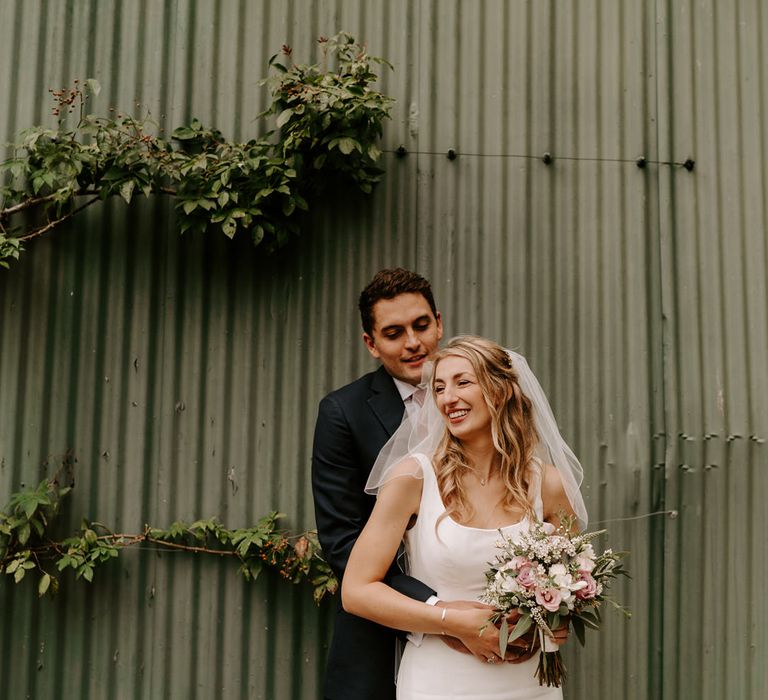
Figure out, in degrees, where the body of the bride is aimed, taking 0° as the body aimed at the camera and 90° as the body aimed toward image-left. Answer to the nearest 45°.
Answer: approximately 0°

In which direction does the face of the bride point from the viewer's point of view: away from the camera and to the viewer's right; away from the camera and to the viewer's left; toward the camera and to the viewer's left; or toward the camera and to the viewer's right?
toward the camera and to the viewer's left

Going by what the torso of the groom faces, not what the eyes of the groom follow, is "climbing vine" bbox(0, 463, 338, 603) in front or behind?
behind

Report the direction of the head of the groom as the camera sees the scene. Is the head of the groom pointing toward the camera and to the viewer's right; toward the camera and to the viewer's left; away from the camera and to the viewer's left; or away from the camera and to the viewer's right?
toward the camera and to the viewer's right

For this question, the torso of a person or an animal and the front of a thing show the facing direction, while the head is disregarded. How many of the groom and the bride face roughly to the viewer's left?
0

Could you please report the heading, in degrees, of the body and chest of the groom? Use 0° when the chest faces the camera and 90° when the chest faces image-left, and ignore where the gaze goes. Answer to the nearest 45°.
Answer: approximately 315°
